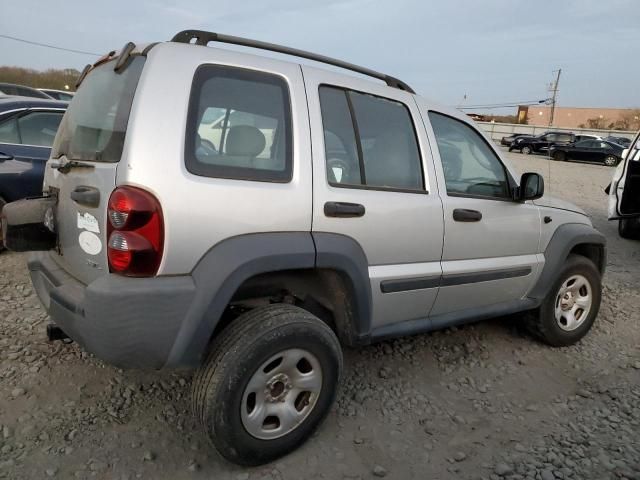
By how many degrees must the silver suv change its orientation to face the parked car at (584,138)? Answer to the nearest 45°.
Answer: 0° — it already faces it

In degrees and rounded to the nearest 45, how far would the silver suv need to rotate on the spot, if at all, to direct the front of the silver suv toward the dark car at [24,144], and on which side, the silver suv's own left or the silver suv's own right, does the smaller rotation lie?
approximately 90° to the silver suv's own left

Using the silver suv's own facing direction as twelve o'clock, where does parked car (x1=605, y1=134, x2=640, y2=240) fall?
The parked car is roughly at 12 o'clock from the silver suv.

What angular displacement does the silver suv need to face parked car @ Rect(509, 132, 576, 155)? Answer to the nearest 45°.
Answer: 0° — it already faces it

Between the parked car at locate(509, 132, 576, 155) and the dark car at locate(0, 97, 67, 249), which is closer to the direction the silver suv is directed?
the parked car

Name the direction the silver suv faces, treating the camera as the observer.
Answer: facing away from the viewer and to the right of the viewer
